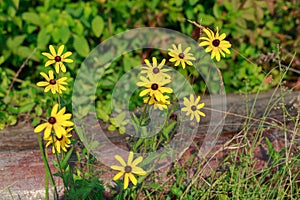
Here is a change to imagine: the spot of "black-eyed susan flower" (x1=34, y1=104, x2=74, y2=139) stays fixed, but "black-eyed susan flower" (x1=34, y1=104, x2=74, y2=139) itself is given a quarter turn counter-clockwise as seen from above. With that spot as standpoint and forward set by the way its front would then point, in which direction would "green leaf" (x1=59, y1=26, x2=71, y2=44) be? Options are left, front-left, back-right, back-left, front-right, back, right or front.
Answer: back-left

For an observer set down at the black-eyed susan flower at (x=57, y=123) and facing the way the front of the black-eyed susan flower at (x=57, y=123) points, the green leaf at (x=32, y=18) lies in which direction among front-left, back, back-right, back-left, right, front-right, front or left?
back-right

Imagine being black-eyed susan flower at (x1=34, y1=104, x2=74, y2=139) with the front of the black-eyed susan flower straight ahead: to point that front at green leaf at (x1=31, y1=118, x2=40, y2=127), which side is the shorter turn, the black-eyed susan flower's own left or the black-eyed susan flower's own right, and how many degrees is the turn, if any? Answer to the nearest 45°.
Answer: approximately 135° to the black-eyed susan flower's own right

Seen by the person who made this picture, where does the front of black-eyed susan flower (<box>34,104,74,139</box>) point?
facing the viewer and to the left of the viewer

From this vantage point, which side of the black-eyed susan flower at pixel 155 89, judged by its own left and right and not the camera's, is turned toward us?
front

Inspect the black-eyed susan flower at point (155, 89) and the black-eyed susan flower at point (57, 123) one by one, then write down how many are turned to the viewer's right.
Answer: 0

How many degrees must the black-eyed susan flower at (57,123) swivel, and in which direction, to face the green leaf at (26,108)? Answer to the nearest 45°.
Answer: approximately 135° to its right

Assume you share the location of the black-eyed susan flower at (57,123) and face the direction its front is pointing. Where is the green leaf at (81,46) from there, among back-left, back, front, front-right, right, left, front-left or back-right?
back-right

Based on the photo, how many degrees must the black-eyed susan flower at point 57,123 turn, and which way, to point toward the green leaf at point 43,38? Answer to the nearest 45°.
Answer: approximately 135° to its right

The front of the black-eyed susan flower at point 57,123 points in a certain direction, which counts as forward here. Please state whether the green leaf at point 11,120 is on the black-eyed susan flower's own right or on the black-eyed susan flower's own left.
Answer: on the black-eyed susan flower's own right

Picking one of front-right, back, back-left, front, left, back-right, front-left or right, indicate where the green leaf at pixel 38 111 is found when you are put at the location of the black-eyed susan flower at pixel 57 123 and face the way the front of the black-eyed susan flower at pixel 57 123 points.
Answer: back-right
